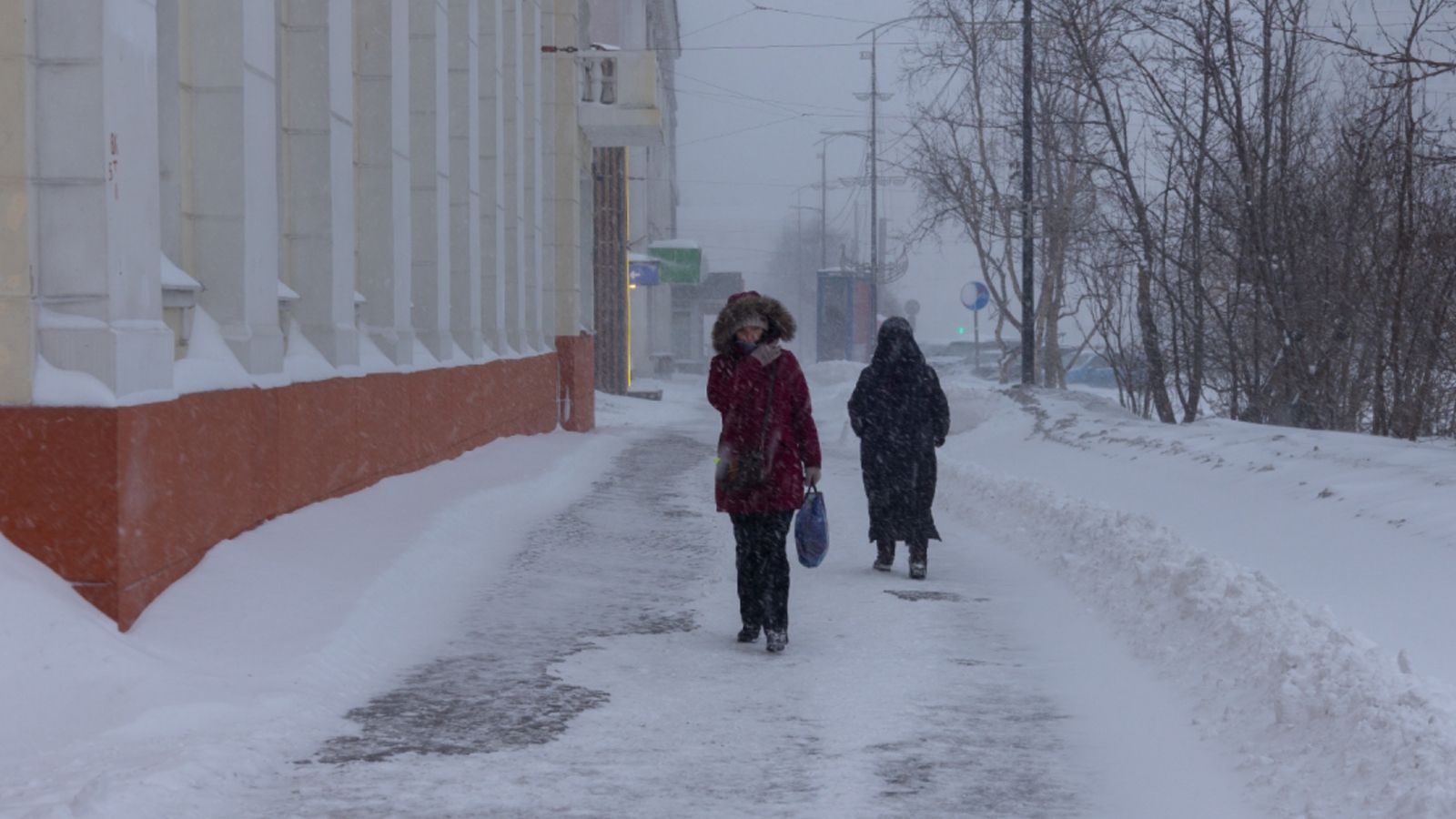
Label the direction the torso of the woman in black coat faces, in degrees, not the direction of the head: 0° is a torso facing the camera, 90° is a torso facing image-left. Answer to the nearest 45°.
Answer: approximately 180°

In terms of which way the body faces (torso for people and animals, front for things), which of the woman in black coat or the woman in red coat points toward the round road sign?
the woman in black coat

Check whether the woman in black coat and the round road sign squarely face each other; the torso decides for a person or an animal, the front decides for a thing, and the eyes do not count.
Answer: yes

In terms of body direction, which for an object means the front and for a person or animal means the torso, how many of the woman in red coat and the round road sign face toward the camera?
2

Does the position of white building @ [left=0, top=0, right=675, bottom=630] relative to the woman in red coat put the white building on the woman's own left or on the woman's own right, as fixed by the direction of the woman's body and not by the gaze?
on the woman's own right

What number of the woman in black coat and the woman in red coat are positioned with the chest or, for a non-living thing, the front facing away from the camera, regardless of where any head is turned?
1

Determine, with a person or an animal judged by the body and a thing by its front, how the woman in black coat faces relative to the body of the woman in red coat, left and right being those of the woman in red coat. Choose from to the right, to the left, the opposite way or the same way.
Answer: the opposite way

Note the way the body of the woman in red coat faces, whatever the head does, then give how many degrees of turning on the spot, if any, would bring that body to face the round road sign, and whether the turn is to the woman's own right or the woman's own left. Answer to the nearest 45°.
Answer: approximately 180°

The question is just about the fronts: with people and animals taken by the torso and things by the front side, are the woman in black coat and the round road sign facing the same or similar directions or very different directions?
very different directions

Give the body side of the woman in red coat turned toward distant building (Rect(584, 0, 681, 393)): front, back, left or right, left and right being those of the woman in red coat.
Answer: back

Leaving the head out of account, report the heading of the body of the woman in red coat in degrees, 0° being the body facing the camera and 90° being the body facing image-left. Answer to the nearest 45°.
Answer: approximately 0°

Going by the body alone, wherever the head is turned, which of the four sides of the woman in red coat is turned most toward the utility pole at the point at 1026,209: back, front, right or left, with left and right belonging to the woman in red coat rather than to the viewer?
back
